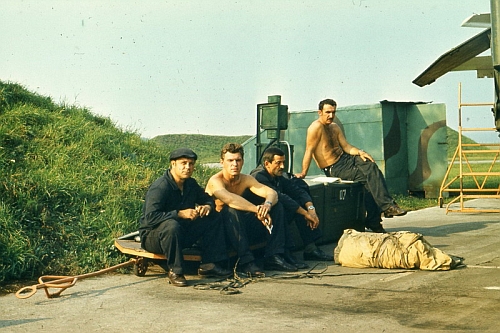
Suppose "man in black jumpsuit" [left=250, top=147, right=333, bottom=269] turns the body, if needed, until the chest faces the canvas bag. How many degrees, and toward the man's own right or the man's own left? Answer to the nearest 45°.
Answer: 0° — they already face it

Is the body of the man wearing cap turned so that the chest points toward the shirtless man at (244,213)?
no

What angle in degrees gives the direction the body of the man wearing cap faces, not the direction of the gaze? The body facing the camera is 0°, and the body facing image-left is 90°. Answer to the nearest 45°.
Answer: approximately 315°

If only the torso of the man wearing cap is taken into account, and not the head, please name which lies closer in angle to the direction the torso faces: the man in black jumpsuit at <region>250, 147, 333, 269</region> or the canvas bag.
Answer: the canvas bag

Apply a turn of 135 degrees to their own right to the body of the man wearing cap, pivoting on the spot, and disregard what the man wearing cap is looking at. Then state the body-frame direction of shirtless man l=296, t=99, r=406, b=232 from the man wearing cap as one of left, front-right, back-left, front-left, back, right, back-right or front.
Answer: back-right

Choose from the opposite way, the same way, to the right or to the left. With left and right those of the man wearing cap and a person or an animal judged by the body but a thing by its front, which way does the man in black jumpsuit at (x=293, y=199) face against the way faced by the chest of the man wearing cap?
the same way

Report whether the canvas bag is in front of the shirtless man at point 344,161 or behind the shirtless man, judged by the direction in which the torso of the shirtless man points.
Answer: in front

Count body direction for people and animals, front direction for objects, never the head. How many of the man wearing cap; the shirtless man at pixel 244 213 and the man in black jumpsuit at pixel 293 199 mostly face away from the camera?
0

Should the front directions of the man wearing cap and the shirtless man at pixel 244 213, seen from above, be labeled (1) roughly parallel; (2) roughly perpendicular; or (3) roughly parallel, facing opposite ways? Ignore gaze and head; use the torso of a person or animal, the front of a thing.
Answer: roughly parallel

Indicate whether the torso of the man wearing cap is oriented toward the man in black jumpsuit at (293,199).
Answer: no

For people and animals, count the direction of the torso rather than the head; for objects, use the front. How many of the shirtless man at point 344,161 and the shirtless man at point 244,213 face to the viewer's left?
0

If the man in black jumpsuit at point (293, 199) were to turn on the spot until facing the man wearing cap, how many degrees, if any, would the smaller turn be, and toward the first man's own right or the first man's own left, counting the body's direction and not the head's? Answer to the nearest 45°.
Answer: approximately 90° to the first man's own right

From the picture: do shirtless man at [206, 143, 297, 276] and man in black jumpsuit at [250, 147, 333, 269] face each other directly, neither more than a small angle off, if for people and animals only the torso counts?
no

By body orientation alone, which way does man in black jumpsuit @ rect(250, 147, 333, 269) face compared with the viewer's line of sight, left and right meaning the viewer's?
facing the viewer and to the right of the viewer

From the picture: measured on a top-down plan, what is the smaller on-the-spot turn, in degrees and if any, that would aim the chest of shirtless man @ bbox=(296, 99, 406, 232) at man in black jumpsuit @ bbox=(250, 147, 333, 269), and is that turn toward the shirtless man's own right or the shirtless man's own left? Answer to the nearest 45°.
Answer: approximately 45° to the shirtless man's own right

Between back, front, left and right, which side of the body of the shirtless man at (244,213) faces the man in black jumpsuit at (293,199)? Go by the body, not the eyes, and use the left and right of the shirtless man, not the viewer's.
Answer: left

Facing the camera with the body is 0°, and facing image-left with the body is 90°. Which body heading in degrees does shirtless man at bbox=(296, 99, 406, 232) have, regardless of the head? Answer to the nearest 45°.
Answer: approximately 315°

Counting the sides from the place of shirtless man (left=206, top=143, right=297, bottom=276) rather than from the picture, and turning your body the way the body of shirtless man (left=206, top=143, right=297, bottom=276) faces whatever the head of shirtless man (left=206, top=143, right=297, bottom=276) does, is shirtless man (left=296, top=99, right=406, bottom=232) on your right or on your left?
on your left

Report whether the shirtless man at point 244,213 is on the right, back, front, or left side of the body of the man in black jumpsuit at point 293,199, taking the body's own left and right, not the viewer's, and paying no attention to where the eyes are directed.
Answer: right
